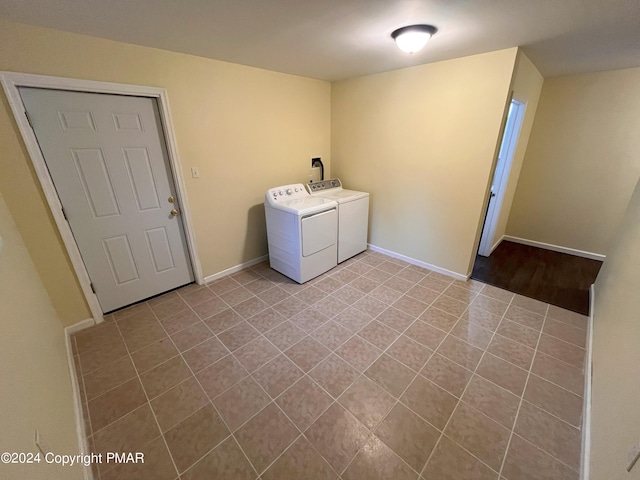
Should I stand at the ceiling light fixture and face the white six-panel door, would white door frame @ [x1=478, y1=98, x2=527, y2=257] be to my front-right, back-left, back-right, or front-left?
back-right

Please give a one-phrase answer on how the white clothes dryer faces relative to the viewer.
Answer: facing the viewer and to the right of the viewer

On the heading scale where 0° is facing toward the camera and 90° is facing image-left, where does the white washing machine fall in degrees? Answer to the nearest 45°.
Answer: approximately 315°

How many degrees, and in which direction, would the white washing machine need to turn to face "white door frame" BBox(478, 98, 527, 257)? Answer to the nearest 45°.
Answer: approximately 45° to its left

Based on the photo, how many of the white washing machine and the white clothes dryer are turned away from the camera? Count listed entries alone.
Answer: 0
